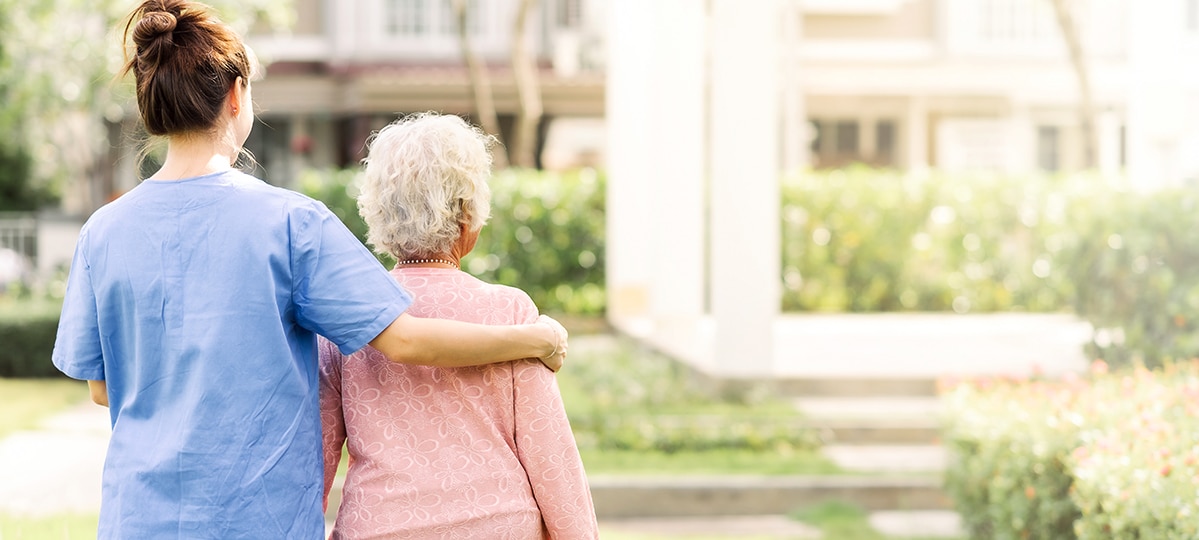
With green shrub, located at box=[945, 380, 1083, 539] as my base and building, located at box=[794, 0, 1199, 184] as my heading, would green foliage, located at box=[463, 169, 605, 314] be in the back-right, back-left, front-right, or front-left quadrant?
front-left

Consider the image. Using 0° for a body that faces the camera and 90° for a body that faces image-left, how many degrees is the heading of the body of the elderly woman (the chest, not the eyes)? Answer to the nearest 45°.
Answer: approximately 180°

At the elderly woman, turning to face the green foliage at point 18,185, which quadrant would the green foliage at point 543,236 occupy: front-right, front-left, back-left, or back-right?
front-right

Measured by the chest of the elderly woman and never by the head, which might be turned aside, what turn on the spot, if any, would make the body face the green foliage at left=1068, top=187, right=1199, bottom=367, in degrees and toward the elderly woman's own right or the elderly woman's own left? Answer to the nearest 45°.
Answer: approximately 45° to the elderly woman's own right

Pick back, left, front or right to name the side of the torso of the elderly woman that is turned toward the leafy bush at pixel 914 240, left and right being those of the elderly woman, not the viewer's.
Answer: front

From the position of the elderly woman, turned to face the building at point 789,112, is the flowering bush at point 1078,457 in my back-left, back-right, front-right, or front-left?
front-right

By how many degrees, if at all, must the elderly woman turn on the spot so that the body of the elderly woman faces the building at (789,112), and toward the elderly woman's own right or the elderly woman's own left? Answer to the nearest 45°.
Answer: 0° — they already face it

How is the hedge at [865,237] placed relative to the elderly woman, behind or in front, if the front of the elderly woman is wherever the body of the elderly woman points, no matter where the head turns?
in front

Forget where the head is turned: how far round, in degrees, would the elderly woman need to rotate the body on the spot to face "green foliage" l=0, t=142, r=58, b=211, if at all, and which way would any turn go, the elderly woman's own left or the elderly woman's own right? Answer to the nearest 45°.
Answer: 0° — they already face it

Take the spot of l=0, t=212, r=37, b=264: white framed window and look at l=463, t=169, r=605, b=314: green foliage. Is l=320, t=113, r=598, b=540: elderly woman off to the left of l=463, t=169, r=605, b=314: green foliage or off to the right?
right

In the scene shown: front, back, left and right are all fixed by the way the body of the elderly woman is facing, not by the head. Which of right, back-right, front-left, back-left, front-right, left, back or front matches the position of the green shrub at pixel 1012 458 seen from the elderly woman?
front-right

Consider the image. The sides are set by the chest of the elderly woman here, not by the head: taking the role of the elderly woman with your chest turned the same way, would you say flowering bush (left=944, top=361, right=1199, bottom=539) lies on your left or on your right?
on your right
